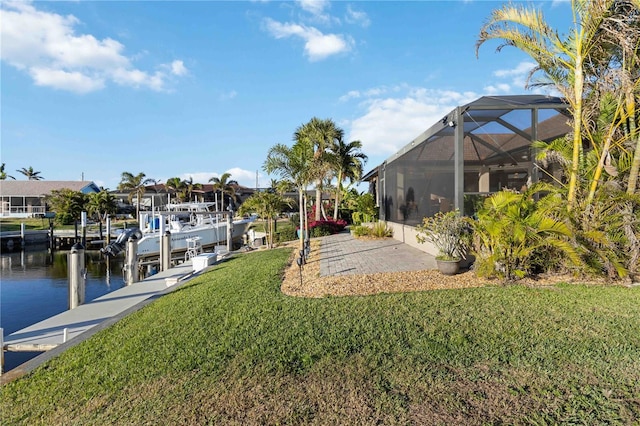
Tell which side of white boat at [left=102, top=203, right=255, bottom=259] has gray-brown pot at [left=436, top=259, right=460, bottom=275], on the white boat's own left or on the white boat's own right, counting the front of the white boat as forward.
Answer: on the white boat's own right

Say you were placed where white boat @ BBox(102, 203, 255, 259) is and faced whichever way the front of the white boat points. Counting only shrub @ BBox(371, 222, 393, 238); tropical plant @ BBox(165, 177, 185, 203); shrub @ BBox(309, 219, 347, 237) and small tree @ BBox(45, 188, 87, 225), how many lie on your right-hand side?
2

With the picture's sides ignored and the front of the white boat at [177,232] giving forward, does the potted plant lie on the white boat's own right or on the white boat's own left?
on the white boat's own right

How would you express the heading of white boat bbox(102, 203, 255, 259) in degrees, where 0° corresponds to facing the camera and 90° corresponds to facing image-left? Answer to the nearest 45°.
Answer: approximately 225°

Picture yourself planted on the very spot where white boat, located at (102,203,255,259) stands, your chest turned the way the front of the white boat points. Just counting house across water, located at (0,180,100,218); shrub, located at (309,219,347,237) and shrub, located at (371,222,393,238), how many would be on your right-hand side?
2

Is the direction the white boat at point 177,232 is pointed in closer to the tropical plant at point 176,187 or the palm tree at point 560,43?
the tropical plant

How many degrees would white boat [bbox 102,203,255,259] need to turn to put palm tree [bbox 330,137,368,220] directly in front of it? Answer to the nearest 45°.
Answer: approximately 45° to its right

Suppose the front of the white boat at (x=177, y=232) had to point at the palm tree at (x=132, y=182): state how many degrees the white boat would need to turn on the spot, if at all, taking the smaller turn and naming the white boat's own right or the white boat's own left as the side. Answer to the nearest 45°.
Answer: approximately 45° to the white boat's own left

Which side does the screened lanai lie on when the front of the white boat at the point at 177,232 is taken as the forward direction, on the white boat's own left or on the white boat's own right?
on the white boat's own right
